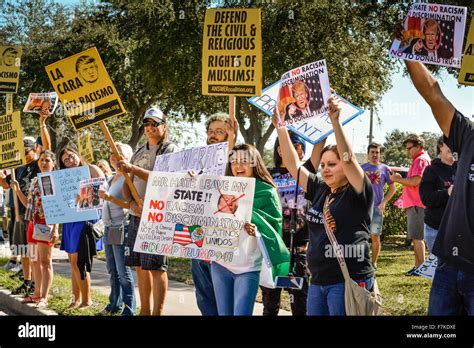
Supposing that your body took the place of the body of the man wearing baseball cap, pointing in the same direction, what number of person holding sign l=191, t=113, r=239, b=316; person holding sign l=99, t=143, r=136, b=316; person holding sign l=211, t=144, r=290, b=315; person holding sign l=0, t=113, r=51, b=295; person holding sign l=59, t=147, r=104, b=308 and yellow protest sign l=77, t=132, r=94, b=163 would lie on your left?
2

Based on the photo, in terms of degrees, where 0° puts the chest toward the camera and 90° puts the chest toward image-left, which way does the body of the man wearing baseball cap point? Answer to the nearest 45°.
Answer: approximately 45°

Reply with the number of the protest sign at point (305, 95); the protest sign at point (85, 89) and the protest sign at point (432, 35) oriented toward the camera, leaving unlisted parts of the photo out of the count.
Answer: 3

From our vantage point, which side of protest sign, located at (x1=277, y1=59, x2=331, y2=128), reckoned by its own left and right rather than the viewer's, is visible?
front

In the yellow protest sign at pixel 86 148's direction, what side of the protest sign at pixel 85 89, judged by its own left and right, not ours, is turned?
back

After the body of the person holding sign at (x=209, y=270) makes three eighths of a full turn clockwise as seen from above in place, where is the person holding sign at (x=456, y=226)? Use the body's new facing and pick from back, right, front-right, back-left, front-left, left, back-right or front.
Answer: back-right

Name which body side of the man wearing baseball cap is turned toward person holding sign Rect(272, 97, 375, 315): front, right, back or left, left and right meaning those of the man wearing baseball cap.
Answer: left

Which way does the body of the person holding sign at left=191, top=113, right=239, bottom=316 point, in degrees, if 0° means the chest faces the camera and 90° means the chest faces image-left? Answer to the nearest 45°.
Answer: approximately 45°

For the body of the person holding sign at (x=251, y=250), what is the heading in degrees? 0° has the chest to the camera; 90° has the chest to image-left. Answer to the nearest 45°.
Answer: approximately 45°

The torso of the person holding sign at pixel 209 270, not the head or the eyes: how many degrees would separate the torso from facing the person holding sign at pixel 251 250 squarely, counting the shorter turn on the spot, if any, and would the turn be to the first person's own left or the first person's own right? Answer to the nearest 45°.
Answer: approximately 90° to the first person's own left

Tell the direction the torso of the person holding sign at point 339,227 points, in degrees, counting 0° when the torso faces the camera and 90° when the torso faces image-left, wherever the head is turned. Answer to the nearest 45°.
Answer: approximately 45°

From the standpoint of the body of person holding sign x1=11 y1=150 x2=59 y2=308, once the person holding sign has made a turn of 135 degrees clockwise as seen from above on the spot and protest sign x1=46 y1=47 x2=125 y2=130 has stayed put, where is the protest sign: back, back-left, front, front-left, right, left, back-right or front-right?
back

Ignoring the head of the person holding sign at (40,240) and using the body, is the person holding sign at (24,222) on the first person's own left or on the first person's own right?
on the first person's own right

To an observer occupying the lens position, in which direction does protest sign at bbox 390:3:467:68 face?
facing the viewer

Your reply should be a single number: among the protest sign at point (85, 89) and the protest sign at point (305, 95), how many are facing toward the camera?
2

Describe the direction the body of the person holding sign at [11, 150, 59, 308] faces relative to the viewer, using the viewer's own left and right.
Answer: facing the viewer and to the left of the viewer
